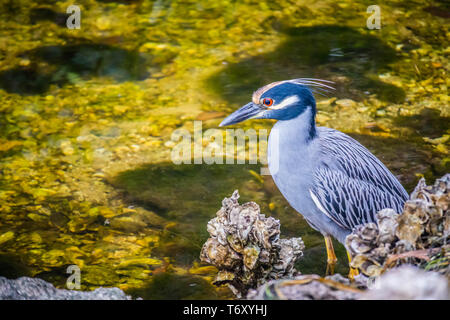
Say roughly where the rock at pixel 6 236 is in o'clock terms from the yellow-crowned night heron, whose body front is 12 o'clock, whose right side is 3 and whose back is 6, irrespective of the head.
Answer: The rock is roughly at 12 o'clock from the yellow-crowned night heron.

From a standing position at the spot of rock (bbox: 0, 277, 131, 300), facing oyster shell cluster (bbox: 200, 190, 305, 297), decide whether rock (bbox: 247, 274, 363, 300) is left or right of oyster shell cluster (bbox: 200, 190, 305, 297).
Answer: right

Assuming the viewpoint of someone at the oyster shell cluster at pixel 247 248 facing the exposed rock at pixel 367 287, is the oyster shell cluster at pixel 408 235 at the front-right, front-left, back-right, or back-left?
front-left

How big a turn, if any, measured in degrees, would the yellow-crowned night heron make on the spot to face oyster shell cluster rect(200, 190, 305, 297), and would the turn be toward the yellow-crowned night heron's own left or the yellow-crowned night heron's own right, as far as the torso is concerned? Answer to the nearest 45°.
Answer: approximately 45° to the yellow-crowned night heron's own left

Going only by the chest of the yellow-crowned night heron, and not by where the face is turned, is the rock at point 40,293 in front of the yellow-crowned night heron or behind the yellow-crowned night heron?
in front

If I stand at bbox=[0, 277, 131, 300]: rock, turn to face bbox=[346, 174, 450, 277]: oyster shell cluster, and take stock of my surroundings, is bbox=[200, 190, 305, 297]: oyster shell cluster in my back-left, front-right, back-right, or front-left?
front-left

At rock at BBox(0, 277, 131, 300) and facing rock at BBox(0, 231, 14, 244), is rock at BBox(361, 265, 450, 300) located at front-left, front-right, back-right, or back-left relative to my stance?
back-right

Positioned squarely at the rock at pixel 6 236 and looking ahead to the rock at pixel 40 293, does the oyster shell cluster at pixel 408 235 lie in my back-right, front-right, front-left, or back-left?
front-left

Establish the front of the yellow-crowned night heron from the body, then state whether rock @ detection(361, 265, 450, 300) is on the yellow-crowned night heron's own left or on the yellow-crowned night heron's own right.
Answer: on the yellow-crowned night heron's own left

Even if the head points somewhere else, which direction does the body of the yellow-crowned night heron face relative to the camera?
to the viewer's left
